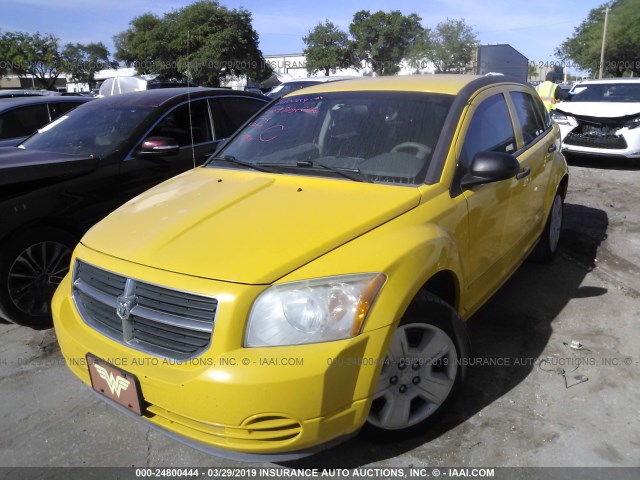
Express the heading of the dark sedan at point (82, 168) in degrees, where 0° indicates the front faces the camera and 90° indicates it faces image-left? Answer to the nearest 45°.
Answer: approximately 45°

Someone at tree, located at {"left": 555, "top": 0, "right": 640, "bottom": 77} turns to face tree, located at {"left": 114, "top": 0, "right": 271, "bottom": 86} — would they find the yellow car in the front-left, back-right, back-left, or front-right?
front-left

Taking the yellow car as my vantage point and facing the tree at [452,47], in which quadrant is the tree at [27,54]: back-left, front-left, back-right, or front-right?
front-left

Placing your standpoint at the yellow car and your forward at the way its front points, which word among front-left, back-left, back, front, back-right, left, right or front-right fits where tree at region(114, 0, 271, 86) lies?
back-right

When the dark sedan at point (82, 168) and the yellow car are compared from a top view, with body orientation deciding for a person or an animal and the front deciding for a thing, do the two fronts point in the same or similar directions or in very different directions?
same or similar directions

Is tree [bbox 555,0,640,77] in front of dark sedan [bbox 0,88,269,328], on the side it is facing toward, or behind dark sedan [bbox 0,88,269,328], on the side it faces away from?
behind

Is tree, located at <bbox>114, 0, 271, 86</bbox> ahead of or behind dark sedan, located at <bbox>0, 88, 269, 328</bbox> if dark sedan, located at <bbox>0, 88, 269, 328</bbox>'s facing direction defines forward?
behind

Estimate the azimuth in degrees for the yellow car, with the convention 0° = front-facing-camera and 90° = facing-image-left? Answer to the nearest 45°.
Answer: approximately 45°

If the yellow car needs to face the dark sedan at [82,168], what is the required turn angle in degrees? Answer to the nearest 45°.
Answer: approximately 90° to its right

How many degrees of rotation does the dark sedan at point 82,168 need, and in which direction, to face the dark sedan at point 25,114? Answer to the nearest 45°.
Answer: approximately 135° to its right

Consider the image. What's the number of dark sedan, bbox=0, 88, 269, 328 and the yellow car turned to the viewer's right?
0
